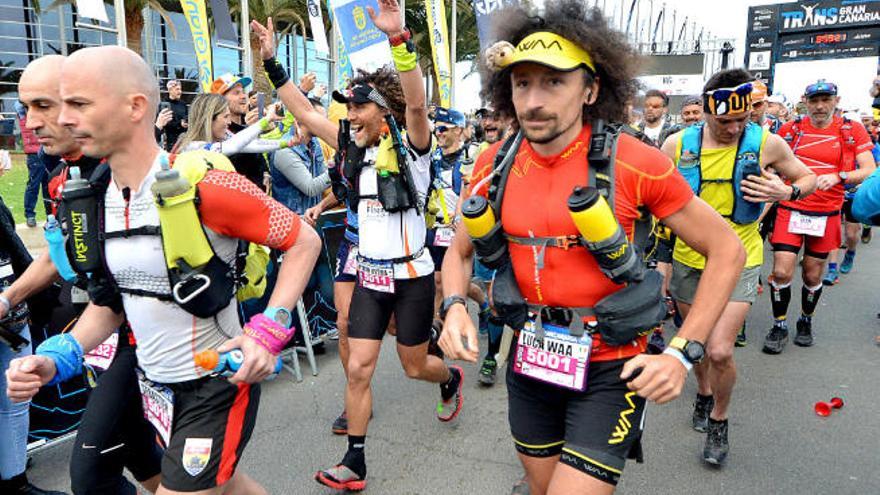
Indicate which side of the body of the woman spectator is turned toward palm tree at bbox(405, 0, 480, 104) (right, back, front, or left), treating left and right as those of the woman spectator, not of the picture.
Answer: left

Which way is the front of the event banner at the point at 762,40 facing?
toward the camera

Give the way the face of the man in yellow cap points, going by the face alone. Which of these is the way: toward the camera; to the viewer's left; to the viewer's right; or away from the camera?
toward the camera

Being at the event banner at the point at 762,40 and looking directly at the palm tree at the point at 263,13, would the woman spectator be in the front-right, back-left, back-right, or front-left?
front-left

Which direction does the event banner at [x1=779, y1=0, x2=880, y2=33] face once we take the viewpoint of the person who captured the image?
facing the viewer

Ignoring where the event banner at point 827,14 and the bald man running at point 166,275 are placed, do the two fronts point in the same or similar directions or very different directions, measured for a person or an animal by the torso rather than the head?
same or similar directions

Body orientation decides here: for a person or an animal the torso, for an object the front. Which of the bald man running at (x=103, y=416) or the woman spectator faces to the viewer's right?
the woman spectator

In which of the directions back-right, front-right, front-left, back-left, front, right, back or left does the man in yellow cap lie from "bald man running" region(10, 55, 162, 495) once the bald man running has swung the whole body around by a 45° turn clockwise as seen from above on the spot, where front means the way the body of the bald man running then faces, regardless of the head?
back-left

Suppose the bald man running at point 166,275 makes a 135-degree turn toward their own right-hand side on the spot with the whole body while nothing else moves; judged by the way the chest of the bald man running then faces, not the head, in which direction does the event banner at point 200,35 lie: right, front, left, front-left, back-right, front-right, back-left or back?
front

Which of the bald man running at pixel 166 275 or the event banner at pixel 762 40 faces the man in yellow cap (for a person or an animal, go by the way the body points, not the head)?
the event banner

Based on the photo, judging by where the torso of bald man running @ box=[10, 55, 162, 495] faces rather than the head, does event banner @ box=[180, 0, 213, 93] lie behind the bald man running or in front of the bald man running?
behind
